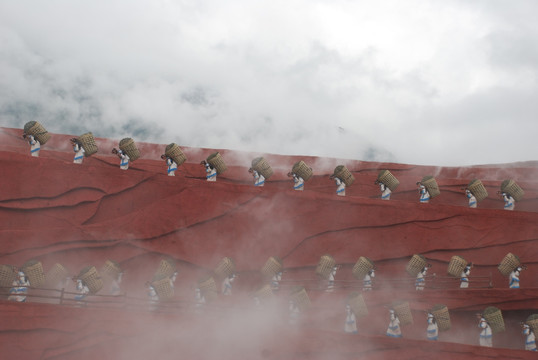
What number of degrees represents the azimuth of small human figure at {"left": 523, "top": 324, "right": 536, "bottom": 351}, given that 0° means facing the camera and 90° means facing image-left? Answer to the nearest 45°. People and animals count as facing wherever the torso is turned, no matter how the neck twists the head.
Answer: approximately 90°

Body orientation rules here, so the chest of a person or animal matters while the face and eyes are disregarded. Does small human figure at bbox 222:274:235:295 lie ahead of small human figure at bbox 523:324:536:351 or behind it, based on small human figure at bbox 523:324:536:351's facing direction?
ahead

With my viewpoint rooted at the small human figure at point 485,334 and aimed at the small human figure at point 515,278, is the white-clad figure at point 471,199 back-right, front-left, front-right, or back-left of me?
front-left

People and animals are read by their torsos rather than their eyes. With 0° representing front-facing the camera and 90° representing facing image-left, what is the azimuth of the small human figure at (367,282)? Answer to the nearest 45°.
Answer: approximately 270°

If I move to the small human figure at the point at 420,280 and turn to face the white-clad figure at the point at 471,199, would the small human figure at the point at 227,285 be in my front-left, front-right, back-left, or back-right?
back-left

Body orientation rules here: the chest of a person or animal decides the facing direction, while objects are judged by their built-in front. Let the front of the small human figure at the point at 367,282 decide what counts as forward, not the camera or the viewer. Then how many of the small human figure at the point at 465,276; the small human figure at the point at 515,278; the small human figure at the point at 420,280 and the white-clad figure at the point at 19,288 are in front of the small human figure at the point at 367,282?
3

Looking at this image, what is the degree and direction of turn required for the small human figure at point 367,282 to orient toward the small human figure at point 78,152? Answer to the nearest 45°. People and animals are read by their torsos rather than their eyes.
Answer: approximately 180°

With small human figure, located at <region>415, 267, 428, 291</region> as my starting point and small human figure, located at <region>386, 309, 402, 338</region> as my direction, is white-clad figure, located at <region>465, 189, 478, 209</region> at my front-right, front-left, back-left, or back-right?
back-left
